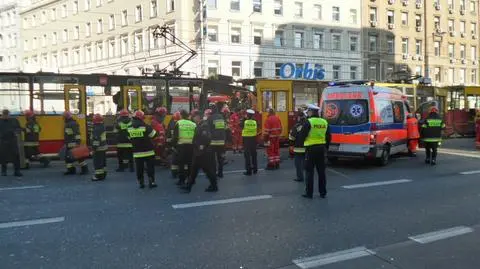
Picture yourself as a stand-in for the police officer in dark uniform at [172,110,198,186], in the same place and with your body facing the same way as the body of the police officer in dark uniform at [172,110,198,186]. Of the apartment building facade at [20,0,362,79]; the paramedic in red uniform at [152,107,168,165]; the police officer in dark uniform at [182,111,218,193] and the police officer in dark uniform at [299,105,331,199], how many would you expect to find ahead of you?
2

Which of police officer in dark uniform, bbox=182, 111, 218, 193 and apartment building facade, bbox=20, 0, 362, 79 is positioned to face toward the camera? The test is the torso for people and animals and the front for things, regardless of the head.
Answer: the apartment building facade

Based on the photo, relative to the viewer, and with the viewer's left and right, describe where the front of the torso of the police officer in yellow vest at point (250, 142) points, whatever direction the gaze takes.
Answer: facing away from the viewer

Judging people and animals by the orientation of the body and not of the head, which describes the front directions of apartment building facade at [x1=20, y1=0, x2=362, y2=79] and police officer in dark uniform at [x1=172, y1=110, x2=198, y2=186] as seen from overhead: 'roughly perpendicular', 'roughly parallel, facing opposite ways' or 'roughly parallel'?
roughly parallel, facing opposite ways

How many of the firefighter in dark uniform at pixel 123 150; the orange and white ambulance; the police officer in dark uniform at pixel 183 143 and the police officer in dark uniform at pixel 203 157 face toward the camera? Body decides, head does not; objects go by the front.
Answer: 0

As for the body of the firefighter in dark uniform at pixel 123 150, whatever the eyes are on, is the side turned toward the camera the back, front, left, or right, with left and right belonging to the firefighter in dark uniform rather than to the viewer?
back

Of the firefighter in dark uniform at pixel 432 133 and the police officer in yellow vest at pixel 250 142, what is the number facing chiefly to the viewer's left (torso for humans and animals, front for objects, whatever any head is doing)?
0
